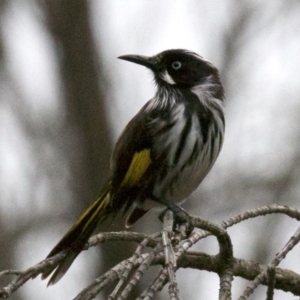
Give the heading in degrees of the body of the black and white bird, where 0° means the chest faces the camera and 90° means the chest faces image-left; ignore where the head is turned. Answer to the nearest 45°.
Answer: approximately 315°

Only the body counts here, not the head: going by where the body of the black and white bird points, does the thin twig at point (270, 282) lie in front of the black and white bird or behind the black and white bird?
in front
